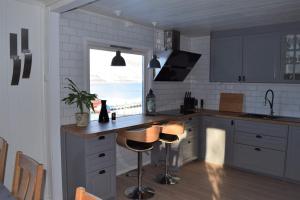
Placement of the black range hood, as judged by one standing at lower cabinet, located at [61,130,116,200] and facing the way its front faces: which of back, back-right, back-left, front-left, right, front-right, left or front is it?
left

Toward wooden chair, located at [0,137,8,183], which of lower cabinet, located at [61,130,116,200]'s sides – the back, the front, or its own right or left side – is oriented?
right

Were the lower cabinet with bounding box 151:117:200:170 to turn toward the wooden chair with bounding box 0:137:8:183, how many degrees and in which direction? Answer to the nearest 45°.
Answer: approximately 90° to its right

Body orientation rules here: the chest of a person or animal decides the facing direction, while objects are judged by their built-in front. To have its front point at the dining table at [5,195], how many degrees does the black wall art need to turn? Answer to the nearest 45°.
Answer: approximately 45° to its right

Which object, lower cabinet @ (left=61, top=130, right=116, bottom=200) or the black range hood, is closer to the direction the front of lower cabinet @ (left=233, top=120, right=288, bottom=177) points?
the lower cabinet

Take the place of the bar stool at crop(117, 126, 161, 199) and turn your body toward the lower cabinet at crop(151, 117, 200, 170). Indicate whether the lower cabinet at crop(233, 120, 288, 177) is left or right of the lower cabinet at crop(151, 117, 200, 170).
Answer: right

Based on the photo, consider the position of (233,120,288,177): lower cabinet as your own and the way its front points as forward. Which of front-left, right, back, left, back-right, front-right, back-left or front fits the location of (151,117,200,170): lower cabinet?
front-right

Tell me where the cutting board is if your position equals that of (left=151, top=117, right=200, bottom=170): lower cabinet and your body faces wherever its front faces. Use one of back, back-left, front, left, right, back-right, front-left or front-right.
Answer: left
